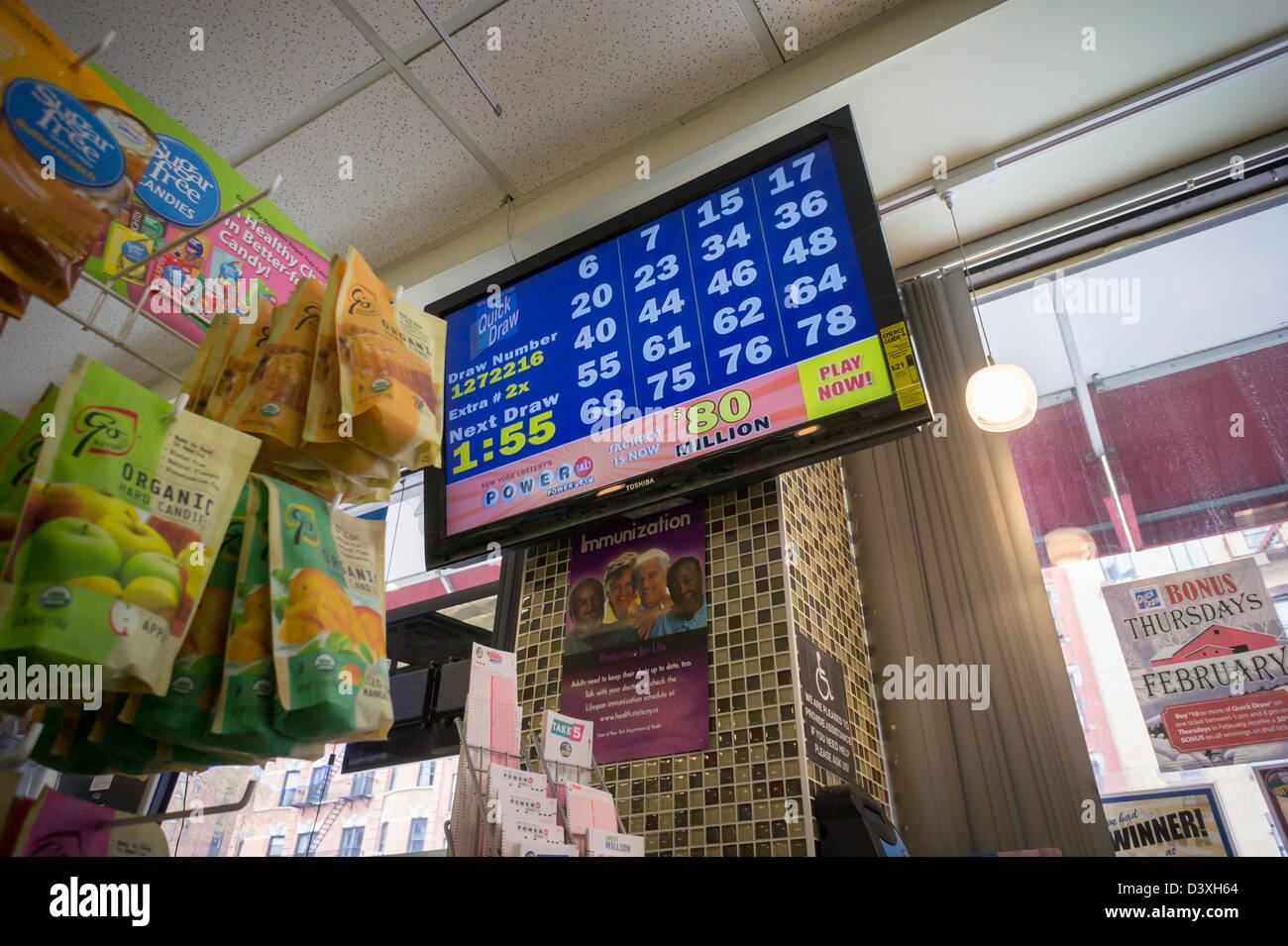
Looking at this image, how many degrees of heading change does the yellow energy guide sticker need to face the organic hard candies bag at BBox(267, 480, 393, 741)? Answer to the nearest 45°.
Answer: approximately 45° to its right

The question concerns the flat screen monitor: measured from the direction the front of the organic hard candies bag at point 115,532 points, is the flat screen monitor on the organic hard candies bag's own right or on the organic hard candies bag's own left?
on the organic hard candies bag's own left

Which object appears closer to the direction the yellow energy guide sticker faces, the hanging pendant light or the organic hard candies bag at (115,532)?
the organic hard candies bag

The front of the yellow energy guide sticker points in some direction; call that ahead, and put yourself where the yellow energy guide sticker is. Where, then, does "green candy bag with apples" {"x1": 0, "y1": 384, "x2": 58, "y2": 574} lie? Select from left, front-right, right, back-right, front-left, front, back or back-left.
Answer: front-right

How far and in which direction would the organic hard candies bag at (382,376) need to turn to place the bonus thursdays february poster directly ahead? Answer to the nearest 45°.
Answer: approximately 45° to its left

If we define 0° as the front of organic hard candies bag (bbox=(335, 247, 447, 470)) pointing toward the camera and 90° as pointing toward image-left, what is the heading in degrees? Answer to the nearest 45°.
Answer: approximately 315°

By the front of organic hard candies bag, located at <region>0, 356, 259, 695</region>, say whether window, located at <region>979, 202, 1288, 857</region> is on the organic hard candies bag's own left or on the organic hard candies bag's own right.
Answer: on the organic hard candies bag's own left

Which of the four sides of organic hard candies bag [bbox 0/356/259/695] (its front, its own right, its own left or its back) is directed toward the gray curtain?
left

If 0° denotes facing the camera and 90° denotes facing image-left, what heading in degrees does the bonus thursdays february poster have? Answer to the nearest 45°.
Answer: approximately 0°
